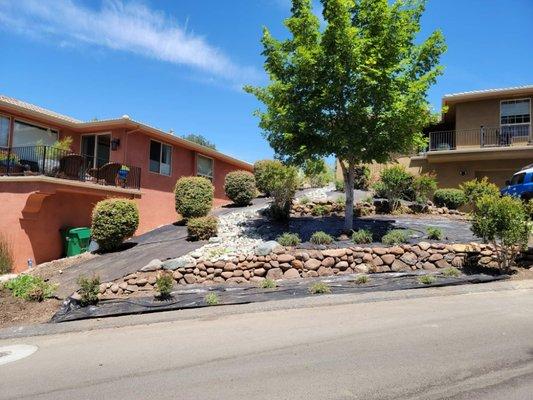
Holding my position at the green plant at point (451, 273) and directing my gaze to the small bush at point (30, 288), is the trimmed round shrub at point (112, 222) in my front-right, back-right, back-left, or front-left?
front-right

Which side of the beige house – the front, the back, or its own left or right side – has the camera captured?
front

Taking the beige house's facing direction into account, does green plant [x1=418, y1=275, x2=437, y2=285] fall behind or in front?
in front

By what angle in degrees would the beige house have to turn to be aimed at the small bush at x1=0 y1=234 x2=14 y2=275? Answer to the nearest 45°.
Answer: approximately 45° to its right

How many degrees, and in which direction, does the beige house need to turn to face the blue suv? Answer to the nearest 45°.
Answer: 0° — it already faces it

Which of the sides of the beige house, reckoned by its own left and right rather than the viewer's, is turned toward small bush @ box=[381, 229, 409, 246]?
front

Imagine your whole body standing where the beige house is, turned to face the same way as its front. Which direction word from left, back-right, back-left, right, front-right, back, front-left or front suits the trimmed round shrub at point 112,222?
front-right

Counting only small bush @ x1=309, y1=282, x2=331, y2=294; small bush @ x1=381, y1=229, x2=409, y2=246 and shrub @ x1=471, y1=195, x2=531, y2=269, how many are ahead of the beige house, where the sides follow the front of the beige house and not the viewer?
3

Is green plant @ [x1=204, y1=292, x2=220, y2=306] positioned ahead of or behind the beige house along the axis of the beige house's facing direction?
ahead

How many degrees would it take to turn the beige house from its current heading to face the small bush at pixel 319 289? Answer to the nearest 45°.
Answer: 0° — it already faces it

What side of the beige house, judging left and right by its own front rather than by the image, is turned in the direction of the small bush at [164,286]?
front

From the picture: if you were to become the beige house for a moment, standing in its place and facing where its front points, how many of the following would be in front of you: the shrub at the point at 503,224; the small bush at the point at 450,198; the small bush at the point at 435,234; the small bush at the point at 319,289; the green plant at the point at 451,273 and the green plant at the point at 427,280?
6

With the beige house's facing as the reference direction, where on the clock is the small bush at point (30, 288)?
The small bush is roughly at 1 o'clock from the beige house.

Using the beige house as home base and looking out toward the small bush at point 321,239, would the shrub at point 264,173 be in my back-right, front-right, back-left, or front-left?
front-right

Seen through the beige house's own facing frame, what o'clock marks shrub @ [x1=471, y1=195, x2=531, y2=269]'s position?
The shrub is roughly at 12 o'clock from the beige house.

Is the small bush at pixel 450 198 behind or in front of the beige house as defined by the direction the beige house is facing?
in front
